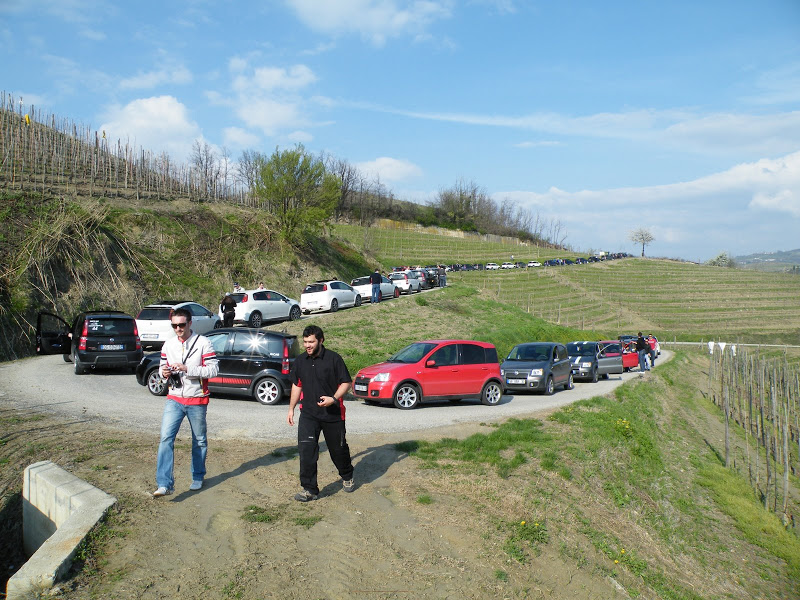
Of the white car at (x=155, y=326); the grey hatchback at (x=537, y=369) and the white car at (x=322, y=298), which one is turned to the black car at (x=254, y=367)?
the grey hatchback

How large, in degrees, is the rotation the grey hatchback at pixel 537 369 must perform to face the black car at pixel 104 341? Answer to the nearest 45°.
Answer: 0° — it already faces it

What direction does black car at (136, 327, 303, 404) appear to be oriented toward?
to the viewer's left
